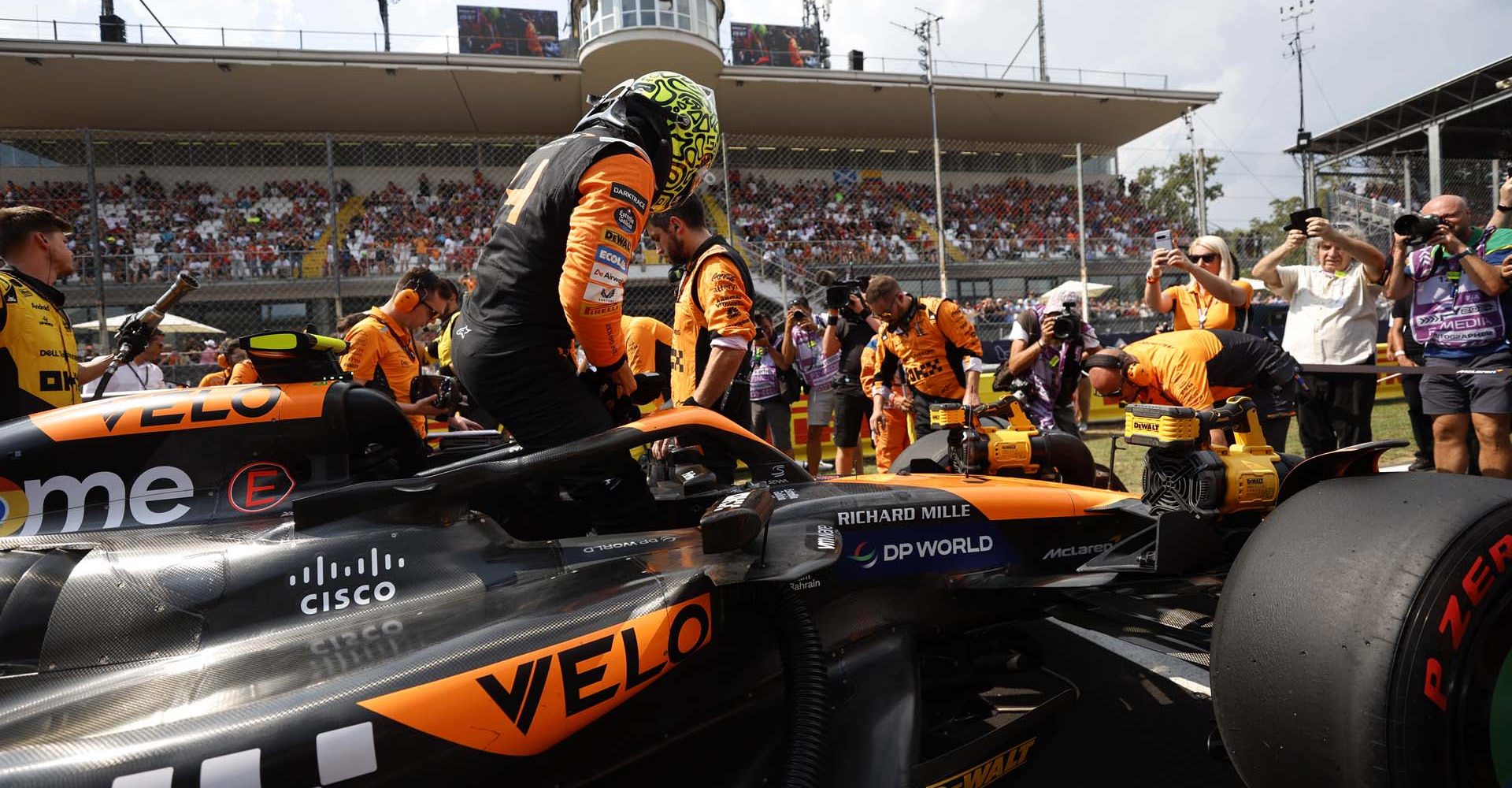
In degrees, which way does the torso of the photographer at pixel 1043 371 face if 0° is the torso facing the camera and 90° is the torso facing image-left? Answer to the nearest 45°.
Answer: approximately 0°

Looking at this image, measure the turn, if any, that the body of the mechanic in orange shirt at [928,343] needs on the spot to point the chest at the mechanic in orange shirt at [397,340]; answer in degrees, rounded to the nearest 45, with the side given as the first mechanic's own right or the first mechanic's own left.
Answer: approximately 45° to the first mechanic's own right

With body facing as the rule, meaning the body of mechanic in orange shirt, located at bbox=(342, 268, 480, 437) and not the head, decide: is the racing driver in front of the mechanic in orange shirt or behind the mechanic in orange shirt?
in front

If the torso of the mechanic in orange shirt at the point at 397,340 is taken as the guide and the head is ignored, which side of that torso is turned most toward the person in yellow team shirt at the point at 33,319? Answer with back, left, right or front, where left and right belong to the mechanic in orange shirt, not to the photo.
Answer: right

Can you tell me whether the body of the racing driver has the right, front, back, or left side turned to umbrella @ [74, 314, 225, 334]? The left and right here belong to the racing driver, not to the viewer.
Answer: left

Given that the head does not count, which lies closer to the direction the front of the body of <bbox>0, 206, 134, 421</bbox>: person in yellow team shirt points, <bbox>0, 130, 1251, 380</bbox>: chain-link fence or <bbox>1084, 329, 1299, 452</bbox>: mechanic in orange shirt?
the mechanic in orange shirt

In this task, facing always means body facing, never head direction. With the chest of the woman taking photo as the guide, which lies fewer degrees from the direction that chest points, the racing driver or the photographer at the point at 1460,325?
the racing driver

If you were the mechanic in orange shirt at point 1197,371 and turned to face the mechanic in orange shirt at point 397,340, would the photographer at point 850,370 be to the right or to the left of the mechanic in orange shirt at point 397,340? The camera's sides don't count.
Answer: right

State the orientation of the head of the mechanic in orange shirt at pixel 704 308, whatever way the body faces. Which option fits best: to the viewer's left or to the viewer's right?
to the viewer's left

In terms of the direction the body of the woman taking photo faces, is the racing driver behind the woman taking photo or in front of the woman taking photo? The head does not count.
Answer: in front

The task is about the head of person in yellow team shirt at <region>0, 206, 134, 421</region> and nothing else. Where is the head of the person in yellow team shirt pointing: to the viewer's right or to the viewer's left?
to the viewer's right

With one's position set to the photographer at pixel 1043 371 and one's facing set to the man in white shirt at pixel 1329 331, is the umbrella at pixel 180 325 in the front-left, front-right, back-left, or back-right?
back-left

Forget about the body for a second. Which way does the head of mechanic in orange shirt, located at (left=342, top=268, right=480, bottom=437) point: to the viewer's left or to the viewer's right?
to the viewer's right
